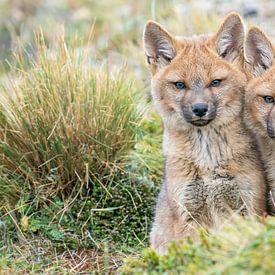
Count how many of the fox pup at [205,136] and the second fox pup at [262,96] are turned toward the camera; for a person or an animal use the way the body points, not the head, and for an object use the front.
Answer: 2

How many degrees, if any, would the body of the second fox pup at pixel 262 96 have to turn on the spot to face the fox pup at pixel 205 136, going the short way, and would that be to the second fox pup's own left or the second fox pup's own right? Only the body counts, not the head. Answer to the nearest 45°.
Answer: approximately 45° to the second fox pup's own right

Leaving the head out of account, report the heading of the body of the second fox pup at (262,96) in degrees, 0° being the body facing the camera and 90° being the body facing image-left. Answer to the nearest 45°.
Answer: approximately 0°

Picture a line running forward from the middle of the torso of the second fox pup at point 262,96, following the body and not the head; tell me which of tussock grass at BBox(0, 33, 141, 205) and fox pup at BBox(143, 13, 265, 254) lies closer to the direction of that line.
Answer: the fox pup

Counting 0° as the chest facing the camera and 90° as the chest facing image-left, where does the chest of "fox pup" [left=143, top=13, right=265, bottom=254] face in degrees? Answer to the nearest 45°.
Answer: approximately 0°

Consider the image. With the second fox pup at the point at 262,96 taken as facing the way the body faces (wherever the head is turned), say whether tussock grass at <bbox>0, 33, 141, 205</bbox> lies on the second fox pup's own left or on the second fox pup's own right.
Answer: on the second fox pup's own right

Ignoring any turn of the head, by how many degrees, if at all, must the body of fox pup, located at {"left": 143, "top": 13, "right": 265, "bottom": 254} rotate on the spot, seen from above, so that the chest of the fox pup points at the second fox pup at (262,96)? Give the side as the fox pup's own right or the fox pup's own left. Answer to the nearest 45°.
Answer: approximately 135° to the fox pup's own left
